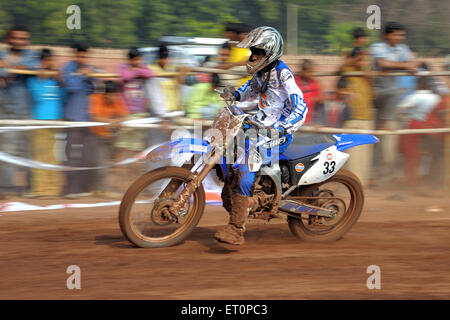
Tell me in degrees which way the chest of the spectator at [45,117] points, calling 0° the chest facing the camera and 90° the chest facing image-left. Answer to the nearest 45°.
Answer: approximately 0°

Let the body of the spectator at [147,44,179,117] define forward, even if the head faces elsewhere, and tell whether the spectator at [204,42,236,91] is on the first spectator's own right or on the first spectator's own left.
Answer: on the first spectator's own left

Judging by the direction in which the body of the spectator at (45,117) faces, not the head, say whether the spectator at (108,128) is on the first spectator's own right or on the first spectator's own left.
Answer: on the first spectator's own left

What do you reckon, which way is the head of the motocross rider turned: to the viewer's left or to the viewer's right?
to the viewer's left

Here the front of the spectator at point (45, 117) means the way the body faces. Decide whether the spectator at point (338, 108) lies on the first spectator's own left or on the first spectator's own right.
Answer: on the first spectator's own left
